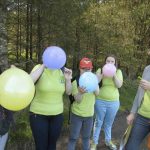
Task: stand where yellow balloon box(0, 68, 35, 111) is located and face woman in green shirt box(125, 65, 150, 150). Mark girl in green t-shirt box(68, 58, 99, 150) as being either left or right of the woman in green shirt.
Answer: left

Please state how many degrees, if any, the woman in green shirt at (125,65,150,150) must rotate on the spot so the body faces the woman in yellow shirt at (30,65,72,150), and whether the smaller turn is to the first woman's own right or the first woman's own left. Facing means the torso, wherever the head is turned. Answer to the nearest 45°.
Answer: approximately 90° to the first woman's own right

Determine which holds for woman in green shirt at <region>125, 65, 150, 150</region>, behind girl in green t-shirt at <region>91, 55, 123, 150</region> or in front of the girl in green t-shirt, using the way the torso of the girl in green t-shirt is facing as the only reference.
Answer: in front

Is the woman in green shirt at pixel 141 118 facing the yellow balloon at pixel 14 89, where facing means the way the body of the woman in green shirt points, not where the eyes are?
no

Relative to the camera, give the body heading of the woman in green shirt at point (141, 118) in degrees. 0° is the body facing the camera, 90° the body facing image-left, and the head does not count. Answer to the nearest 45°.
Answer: approximately 0°

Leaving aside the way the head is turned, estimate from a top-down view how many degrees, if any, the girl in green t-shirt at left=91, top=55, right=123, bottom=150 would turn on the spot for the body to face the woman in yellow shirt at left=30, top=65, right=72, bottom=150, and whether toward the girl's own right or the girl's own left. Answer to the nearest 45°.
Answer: approximately 45° to the girl's own right

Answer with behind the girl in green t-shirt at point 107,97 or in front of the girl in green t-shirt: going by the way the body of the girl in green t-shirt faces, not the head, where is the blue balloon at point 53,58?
in front

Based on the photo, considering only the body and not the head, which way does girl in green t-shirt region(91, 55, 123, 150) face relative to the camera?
toward the camera

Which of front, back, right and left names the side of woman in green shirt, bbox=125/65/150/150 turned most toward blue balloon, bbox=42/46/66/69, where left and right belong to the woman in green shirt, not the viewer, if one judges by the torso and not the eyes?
right

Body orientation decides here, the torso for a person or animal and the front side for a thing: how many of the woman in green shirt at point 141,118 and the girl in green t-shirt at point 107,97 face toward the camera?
2

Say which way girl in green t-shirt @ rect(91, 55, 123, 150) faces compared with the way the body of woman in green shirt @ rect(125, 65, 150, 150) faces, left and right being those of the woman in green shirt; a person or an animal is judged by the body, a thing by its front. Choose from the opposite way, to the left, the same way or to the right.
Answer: the same way
